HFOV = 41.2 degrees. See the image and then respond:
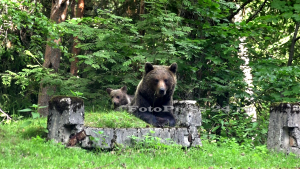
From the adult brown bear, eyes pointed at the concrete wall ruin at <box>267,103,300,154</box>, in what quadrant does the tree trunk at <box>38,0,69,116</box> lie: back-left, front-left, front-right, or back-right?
back-left

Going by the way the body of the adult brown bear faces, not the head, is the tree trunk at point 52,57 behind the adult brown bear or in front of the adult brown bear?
behind

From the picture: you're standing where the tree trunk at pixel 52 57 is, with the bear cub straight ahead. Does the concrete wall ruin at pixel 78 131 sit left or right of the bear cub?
right

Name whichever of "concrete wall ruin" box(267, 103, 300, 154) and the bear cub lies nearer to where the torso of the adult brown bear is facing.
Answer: the concrete wall ruin

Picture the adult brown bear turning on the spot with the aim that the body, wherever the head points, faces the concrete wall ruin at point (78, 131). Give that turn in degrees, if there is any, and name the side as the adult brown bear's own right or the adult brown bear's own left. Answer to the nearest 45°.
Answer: approximately 90° to the adult brown bear's own right

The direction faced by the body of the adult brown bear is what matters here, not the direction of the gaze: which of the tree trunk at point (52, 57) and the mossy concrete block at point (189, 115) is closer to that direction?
the mossy concrete block

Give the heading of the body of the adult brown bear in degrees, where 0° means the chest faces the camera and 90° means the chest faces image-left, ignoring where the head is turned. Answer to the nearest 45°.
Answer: approximately 315°

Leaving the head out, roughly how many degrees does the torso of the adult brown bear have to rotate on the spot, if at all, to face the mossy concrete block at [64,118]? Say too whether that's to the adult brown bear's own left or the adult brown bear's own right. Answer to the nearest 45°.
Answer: approximately 90° to the adult brown bear's own right

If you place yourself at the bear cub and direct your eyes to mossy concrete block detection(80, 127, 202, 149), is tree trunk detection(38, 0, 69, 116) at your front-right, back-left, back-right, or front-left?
back-right

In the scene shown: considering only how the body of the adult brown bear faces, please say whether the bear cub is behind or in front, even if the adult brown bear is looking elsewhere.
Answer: behind
